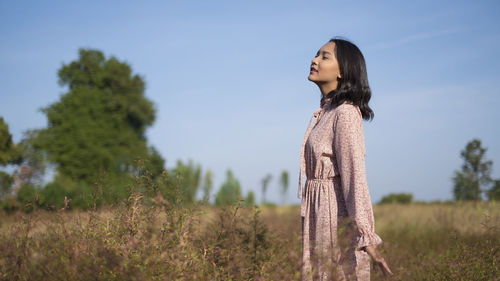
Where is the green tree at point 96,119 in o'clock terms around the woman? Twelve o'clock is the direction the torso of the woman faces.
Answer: The green tree is roughly at 2 o'clock from the woman.

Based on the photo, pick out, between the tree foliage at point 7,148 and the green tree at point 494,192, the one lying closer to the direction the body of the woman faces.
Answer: the tree foliage

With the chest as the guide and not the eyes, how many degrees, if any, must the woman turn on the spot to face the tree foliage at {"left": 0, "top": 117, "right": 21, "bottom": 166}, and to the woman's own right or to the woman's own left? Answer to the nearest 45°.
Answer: approximately 45° to the woman's own right

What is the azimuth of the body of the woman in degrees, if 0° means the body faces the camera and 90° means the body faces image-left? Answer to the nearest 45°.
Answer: approximately 90°

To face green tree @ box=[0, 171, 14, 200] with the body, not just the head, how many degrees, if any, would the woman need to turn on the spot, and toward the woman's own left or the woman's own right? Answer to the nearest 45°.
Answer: approximately 45° to the woman's own right

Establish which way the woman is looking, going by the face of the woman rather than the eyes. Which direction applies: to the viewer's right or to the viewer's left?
to the viewer's left
